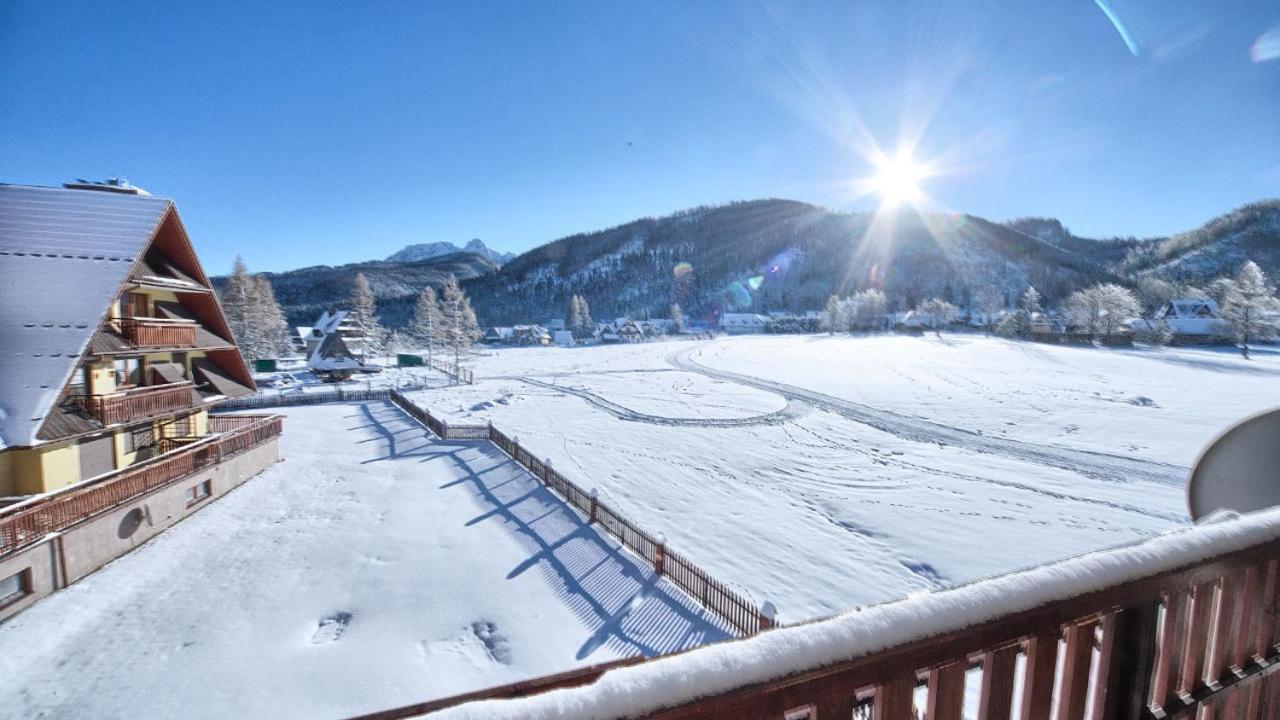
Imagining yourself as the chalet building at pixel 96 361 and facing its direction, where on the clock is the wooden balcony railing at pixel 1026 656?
The wooden balcony railing is roughly at 1 o'clock from the chalet building.

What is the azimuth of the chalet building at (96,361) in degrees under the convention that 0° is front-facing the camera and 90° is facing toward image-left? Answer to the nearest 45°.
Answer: approximately 315°

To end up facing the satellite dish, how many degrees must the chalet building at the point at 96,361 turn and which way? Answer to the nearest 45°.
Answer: approximately 45° to its right

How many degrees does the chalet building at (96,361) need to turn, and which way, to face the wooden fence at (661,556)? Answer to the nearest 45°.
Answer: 0° — it already faces it
